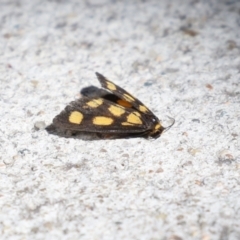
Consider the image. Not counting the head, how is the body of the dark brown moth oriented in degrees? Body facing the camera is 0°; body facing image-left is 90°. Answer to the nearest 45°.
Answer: approximately 315°
